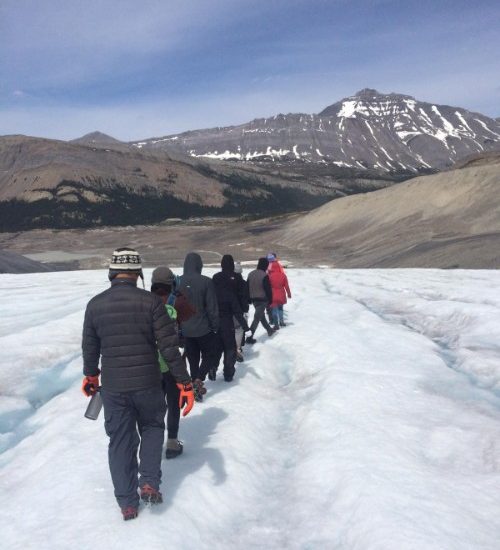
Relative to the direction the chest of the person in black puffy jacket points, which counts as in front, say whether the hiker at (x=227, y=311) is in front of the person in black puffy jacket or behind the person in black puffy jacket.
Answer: in front

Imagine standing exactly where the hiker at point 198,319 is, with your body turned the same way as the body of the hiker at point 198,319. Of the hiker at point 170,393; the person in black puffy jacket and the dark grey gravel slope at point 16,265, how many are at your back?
2

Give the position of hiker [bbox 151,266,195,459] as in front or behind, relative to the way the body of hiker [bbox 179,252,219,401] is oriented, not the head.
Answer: behind

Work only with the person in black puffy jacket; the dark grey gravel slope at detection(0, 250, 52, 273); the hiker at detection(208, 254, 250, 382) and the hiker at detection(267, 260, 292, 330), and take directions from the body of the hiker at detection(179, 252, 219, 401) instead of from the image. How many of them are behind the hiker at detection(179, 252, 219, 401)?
1

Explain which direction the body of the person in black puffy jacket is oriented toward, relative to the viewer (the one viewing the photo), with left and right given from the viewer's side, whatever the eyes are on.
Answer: facing away from the viewer

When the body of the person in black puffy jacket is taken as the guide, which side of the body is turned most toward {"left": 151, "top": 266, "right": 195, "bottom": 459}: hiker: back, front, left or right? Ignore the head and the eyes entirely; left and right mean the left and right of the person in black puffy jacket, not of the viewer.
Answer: front

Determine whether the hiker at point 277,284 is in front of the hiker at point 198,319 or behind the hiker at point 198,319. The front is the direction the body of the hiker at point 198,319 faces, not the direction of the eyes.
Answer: in front

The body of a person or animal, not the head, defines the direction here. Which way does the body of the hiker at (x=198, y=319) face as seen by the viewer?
away from the camera

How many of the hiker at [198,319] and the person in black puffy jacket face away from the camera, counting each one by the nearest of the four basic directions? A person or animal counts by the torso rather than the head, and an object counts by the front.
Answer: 2

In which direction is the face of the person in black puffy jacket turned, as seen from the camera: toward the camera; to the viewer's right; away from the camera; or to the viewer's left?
away from the camera

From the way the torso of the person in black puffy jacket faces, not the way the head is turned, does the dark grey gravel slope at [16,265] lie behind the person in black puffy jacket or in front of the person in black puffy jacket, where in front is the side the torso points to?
in front

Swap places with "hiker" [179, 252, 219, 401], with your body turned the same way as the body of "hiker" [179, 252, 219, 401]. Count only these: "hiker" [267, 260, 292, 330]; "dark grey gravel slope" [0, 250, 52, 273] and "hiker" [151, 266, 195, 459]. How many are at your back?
1

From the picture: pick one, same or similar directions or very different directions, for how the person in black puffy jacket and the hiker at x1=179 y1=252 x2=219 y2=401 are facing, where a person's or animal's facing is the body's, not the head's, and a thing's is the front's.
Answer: same or similar directions
